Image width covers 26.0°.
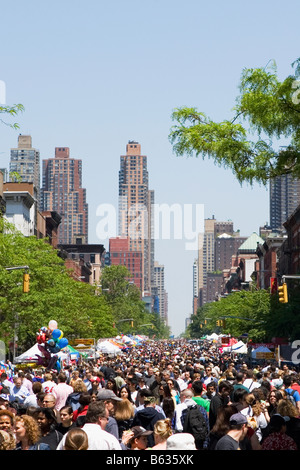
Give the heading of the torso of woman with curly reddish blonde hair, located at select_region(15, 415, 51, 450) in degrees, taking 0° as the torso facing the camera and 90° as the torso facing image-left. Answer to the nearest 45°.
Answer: approximately 45°

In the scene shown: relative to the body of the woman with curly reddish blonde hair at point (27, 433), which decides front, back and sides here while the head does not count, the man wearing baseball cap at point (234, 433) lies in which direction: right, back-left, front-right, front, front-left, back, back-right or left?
back-left

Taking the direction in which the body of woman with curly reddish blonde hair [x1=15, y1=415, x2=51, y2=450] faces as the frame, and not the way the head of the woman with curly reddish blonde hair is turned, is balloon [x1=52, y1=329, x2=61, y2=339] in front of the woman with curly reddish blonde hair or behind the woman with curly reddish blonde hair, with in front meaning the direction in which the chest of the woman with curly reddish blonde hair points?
behind

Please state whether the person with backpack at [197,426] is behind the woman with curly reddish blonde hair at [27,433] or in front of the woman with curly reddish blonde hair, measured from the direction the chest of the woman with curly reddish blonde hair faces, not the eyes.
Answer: behind

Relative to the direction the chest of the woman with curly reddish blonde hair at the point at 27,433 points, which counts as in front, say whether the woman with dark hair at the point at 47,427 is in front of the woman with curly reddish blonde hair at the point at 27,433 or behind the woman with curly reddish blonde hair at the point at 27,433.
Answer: behind

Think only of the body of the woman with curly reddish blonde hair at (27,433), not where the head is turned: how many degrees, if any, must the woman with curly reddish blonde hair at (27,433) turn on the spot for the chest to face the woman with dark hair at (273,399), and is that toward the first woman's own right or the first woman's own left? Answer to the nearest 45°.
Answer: approximately 180°

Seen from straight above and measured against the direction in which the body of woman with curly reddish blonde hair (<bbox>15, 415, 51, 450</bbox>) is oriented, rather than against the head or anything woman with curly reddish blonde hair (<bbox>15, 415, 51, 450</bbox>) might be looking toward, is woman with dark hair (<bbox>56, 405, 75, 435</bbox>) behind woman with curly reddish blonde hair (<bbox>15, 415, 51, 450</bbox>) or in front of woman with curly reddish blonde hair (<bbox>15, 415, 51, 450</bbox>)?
behind

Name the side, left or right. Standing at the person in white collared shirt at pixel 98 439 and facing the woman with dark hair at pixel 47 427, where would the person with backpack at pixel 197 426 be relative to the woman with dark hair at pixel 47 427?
right
